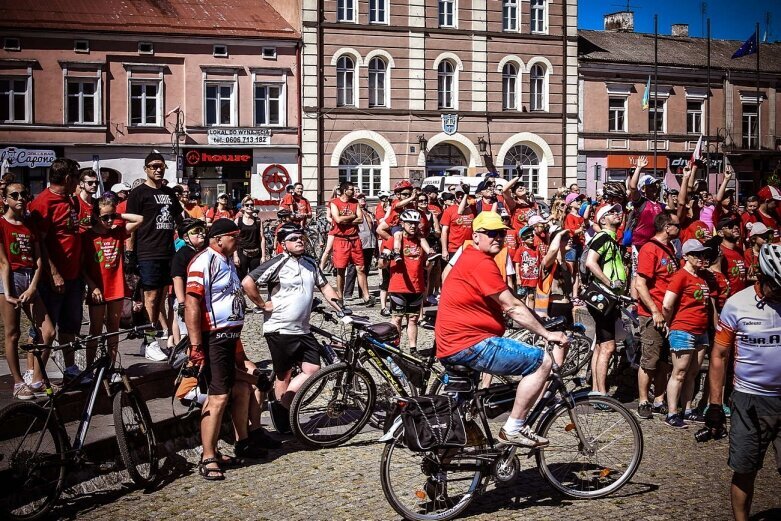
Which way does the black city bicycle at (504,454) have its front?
to the viewer's right

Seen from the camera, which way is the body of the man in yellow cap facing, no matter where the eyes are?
to the viewer's right

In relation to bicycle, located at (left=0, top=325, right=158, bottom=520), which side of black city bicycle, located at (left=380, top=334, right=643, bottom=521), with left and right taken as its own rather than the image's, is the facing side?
back

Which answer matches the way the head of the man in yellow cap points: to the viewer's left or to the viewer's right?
to the viewer's right

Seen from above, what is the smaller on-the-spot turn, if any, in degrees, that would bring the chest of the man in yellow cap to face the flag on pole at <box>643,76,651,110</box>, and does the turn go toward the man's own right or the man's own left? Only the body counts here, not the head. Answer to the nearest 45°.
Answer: approximately 90° to the man's own left

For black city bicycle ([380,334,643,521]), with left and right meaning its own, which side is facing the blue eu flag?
left

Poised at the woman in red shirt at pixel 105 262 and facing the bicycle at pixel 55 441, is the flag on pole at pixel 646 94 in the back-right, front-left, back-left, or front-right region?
back-left
